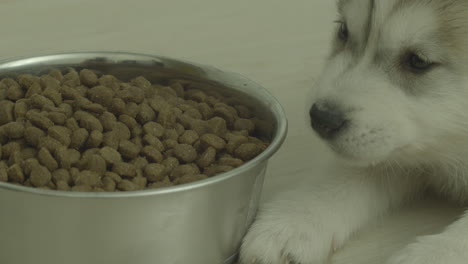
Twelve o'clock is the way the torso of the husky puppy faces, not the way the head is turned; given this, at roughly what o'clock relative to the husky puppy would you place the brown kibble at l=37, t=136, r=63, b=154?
The brown kibble is roughly at 1 o'clock from the husky puppy.

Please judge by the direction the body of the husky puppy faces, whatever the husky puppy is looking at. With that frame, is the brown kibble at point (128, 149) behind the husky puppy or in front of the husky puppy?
in front

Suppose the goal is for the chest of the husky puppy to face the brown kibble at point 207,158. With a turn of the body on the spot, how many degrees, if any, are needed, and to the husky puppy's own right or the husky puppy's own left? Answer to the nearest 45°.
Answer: approximately 45° to the husky puppy's own right

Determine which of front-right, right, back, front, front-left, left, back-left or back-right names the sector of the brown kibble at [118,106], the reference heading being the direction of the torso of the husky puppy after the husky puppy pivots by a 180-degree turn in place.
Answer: back-left

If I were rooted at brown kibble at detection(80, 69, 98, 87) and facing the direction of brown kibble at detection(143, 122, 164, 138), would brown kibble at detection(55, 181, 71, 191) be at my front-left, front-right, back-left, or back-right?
front-right

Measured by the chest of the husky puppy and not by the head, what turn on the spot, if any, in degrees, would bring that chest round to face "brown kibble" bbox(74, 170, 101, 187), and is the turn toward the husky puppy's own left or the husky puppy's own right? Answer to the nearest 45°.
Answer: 0° — it already faces it

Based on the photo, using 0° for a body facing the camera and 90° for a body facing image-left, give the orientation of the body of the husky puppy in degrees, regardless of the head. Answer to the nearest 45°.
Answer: approximately 45°

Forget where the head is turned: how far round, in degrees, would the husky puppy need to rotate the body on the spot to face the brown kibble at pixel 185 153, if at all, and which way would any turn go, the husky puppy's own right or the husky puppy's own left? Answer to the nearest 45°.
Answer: approximately 45° to the husky puppy's own right

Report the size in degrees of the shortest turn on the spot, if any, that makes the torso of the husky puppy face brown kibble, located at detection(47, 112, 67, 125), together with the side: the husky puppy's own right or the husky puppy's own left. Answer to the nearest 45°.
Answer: approximately 45° to the husky puppy's own right

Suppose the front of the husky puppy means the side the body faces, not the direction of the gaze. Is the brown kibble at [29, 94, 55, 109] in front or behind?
in front

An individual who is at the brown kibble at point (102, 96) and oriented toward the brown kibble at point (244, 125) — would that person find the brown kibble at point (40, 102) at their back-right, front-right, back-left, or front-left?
back-right

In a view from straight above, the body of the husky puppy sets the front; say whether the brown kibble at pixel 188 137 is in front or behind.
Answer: in front
